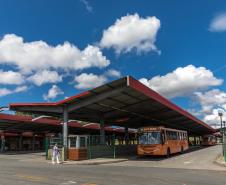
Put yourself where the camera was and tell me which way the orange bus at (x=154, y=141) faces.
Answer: facing the viewer and to the left of the viewer

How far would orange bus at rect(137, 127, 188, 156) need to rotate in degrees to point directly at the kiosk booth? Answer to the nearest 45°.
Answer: approximately 45° to its right
